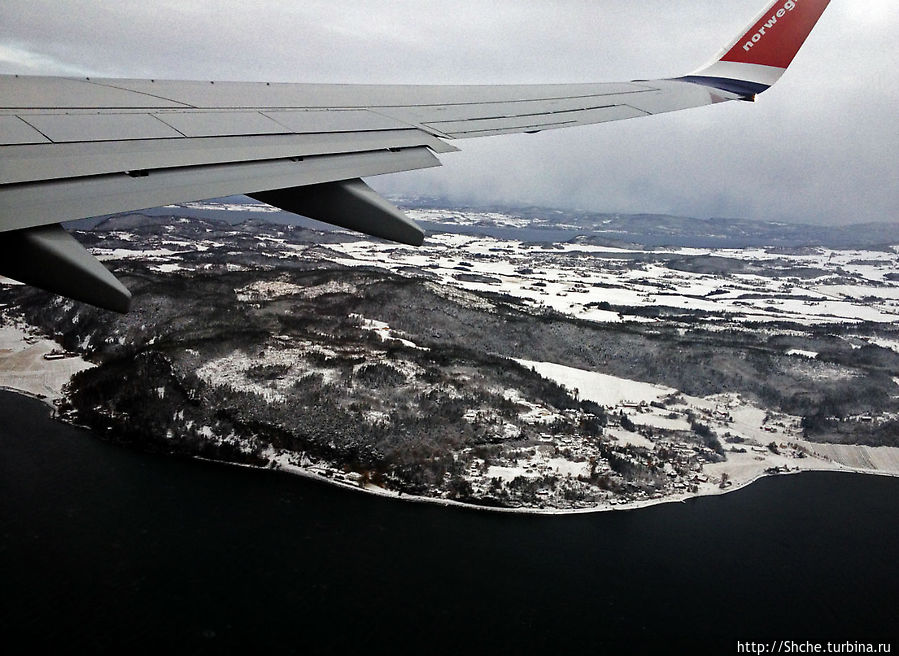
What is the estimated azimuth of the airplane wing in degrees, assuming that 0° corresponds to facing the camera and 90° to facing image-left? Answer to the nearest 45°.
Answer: approximately 135°
